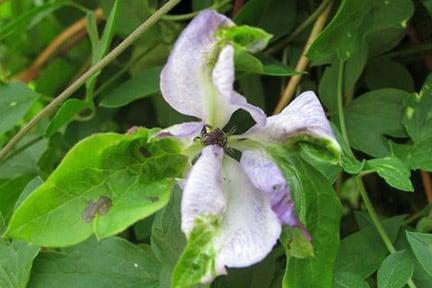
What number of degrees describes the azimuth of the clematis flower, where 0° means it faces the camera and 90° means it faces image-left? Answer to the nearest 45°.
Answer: approximately 0°
